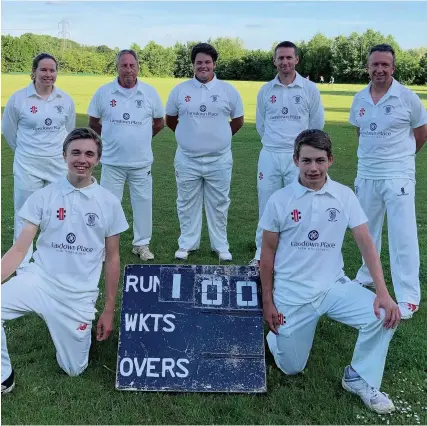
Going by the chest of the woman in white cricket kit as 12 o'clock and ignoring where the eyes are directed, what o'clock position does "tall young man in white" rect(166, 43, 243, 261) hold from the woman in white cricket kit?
The tall young man in white is roughly at 9 o'clock from the woman in white cricket kit.

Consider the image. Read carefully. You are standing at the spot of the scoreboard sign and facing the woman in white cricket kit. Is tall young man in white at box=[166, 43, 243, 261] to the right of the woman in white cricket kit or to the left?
right

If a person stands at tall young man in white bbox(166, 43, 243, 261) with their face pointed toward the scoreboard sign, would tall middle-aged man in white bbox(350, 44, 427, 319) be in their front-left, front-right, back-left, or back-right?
front-left

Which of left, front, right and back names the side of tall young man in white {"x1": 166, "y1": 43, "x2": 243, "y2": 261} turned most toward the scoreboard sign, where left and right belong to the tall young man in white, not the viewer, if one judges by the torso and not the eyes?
front

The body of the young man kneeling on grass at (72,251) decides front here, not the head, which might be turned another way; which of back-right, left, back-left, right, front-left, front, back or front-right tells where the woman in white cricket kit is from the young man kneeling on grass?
back

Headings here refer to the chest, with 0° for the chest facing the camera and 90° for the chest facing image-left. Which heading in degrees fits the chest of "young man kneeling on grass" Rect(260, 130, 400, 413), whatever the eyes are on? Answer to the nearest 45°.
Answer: approximately 0°

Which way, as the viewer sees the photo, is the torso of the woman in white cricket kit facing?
toward the camera

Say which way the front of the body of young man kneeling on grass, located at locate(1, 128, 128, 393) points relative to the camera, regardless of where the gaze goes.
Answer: toward the camera

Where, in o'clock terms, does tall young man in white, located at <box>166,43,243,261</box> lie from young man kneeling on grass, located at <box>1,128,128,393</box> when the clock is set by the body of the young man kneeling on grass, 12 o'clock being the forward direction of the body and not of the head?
The tall young man in white is roughly at 7 o'clock from the young man kneeling on grass.

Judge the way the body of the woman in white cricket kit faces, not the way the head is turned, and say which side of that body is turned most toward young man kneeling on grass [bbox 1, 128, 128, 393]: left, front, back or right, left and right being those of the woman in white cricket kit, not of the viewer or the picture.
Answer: front

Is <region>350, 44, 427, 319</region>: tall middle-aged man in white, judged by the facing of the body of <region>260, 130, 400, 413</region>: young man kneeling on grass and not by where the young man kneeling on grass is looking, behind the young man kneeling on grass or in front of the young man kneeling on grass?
behind

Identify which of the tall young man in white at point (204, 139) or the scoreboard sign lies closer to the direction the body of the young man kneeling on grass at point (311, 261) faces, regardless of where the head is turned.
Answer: the scoreboard sign

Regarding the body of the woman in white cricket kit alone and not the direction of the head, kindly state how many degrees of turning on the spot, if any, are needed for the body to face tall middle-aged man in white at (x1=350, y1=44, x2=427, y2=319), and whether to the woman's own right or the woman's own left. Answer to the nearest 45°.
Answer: approximately 45° to the woman's own left

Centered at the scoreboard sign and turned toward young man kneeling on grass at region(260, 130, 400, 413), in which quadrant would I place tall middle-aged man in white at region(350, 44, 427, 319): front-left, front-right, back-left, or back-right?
front-left
